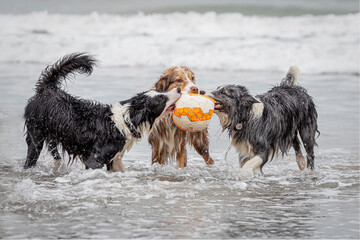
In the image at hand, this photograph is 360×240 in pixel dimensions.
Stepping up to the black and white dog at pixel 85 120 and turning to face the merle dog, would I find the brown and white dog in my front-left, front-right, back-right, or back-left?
front-left

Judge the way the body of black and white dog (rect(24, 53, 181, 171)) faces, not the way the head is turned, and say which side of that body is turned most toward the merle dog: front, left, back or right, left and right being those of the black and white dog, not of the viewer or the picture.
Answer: front

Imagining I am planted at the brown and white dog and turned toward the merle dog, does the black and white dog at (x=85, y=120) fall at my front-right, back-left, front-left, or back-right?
back-right

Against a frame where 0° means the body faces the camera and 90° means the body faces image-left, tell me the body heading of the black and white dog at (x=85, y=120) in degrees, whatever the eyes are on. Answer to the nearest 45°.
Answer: approximately 270°

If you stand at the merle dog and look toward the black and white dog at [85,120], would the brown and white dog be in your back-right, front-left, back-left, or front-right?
front-right

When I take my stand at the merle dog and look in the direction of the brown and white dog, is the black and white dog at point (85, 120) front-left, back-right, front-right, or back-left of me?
front-left

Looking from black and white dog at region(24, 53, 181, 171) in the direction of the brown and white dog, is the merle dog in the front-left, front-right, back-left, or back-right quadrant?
front-right

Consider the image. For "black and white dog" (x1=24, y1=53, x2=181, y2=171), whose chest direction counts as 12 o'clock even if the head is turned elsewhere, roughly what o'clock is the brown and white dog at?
The brown and white dog is roughly at 11 o'clock from the black and white dog.

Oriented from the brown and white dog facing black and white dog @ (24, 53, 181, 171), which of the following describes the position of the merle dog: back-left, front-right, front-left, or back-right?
back-left
